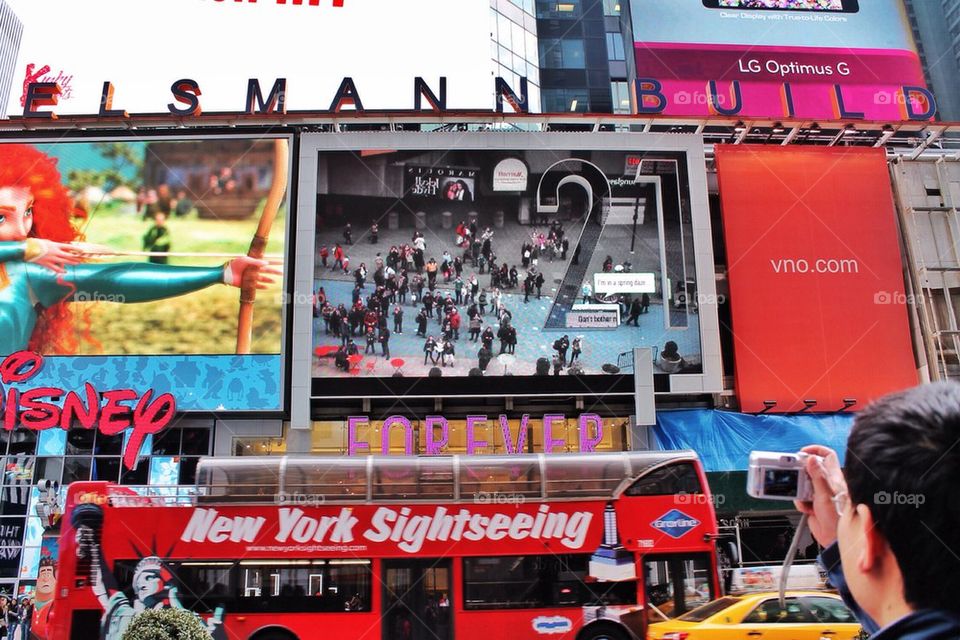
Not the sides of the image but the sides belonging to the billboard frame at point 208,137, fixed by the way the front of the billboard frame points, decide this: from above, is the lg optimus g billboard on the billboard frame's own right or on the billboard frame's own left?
on the billboard frame's own left

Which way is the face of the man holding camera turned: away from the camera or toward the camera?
away from the camera

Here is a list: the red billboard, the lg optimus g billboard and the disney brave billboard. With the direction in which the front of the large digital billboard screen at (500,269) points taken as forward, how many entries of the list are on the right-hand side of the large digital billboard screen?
1

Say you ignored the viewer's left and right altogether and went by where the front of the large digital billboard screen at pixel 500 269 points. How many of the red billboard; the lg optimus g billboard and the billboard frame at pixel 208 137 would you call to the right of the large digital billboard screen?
1

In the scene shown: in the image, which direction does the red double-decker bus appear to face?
to the viewer's right

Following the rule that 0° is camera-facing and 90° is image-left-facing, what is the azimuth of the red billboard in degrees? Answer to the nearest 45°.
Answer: approximately 0°

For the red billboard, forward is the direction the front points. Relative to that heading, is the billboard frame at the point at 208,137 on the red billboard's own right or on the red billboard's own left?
on the red billboard's own right

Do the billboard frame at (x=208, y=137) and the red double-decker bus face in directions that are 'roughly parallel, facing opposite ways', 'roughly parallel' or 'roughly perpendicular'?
roughly perpendicular

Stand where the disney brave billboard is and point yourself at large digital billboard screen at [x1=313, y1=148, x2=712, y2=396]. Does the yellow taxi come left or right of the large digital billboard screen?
right

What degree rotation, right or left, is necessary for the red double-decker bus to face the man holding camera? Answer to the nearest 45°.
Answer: approximately 90° to its right
